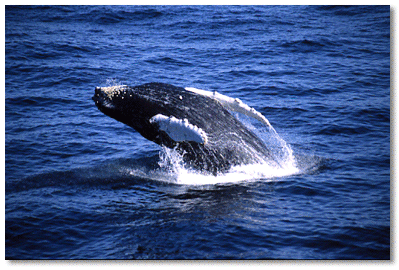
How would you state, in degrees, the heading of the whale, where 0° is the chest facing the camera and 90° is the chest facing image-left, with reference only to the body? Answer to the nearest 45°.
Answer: approximately 90°
